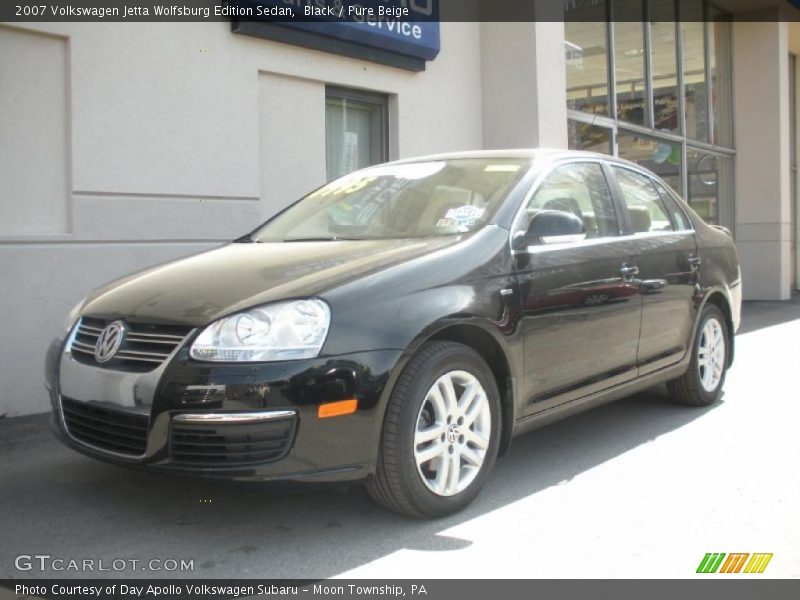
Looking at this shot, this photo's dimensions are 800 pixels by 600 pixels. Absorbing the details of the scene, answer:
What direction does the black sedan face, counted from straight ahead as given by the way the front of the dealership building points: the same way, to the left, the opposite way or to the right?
to the right

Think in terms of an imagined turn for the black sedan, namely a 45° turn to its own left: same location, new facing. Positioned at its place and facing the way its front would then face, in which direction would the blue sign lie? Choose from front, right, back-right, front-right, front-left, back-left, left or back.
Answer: back

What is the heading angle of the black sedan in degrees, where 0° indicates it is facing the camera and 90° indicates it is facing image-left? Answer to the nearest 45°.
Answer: approximately 45°

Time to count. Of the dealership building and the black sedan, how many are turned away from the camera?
0
